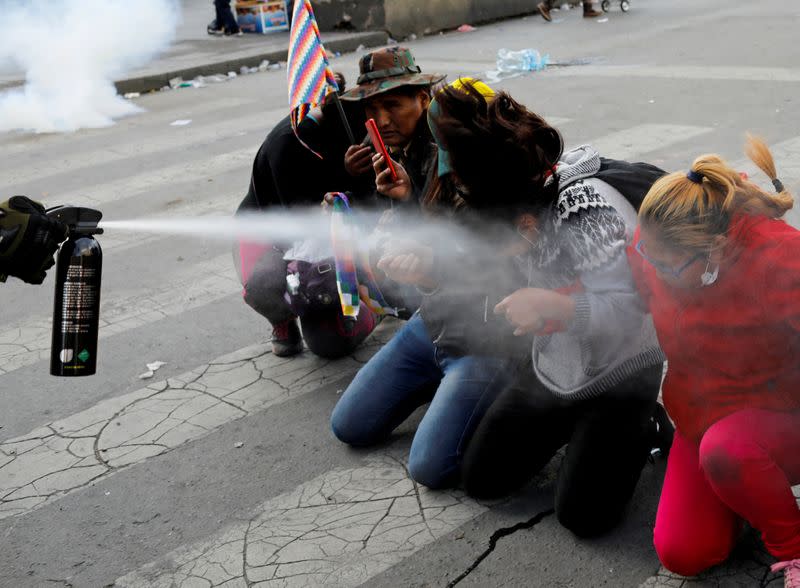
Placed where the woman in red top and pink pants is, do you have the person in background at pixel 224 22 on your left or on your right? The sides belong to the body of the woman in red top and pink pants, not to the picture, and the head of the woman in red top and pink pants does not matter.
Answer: on your right

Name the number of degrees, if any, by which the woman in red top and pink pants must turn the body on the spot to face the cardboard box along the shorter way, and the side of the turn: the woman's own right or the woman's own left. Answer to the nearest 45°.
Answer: approximately 90° to the woman's own right

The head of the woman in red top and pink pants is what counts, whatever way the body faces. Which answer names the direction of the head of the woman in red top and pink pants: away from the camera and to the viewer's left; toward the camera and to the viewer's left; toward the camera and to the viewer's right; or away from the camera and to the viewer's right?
toward the camera and to the viewer's left

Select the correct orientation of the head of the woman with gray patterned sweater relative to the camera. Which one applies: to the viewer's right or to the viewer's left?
to the viewer's left

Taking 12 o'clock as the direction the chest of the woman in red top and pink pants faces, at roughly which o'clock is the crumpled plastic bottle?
The crumpled plastic bottle is roughly at 4 o'clock from the woman in red top and pink pants.

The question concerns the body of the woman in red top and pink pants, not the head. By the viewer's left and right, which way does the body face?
facing the viewer and to the left of the viewer

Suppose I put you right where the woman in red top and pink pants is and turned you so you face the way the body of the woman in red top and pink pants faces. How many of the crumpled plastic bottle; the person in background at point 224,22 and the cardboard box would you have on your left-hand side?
0

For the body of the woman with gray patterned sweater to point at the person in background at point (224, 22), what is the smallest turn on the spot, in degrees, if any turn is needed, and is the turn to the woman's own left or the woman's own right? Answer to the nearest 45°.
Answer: approximately 135° to the woman's own right

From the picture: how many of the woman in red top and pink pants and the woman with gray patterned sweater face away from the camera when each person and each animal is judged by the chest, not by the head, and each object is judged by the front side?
0

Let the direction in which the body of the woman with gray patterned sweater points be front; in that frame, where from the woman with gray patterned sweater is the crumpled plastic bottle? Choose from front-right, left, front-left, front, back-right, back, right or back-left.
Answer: back-right

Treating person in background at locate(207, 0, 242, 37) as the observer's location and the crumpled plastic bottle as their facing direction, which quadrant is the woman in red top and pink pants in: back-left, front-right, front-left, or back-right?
front-right

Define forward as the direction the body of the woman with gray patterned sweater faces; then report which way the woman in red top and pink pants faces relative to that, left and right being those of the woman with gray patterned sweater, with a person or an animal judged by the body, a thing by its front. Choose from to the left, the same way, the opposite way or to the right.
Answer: the same way

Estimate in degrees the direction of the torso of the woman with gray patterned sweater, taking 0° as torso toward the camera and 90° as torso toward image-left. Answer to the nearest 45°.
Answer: approximately 45°
